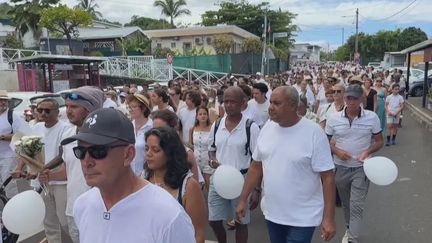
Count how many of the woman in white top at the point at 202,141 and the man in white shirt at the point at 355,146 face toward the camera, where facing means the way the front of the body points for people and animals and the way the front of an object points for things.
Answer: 2

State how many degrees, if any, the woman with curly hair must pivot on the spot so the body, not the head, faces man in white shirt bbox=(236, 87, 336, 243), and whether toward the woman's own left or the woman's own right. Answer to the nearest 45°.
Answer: approximately 135° to the woman's own left

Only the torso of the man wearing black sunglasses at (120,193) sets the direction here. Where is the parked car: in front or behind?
behind

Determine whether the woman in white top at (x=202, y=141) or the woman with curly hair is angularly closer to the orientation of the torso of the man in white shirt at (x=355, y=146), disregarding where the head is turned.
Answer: the woman with curly hair

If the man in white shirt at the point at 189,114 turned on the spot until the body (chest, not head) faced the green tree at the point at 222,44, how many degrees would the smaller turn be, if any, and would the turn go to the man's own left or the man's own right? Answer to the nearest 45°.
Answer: approximately 135° to the man's own right

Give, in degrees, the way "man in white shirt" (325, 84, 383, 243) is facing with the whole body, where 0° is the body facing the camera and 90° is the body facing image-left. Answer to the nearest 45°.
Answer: approximately 0°

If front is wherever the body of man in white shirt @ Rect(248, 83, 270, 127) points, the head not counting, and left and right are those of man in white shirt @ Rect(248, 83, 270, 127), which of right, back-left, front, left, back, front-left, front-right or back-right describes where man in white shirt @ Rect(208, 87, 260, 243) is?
front-left

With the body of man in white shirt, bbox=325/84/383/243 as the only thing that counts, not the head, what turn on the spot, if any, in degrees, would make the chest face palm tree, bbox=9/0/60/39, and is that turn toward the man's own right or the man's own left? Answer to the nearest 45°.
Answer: approximately 135° to the man's own right

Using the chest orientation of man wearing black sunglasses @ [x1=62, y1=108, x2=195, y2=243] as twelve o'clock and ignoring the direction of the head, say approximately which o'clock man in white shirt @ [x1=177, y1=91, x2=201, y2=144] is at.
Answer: The man in white shirt is roughly at 5 o'clock from the man wearing black sunglasses.

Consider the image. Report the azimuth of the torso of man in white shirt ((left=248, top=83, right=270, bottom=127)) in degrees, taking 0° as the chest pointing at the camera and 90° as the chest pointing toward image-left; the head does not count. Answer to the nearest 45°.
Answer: approximately 45°

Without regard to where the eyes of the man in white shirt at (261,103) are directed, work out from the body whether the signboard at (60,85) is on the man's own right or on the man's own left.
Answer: on the man's own right
